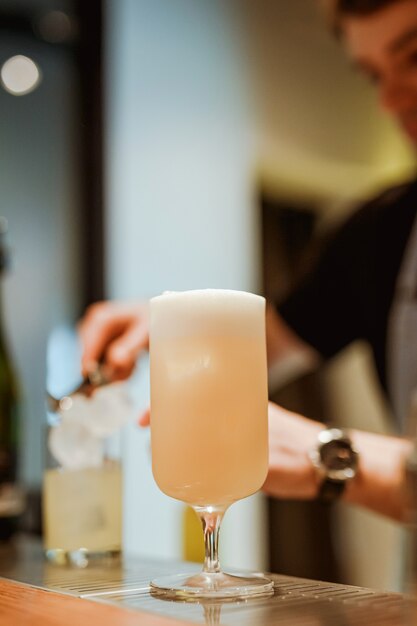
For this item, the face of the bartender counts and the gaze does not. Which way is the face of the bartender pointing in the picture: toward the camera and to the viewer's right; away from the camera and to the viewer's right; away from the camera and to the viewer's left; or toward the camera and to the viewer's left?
toward the camera and to the viewer's left

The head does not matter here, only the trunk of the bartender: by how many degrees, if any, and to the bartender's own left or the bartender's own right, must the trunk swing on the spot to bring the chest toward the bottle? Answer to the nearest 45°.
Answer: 0° — they already face it

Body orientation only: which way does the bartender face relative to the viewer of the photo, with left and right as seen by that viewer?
facing the viewer and to the left of the viewer
